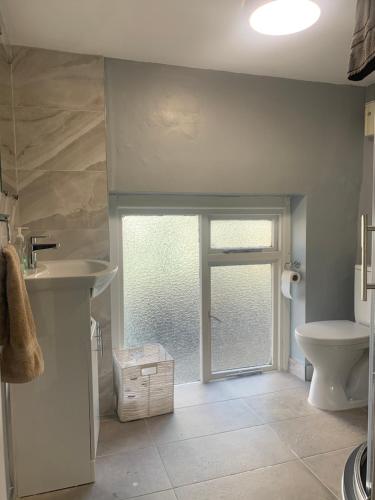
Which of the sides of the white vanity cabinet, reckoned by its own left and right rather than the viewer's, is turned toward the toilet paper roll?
front

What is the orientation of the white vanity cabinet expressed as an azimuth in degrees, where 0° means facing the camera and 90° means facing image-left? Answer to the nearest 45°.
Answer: approximately 270°

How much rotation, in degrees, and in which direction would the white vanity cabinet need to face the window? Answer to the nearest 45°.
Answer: approximately 45° to its left

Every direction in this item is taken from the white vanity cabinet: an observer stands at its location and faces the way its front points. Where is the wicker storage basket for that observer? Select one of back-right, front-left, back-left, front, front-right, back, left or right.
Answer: front-left

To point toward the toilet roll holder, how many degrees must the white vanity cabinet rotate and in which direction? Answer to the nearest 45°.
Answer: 0° — it already faces it
